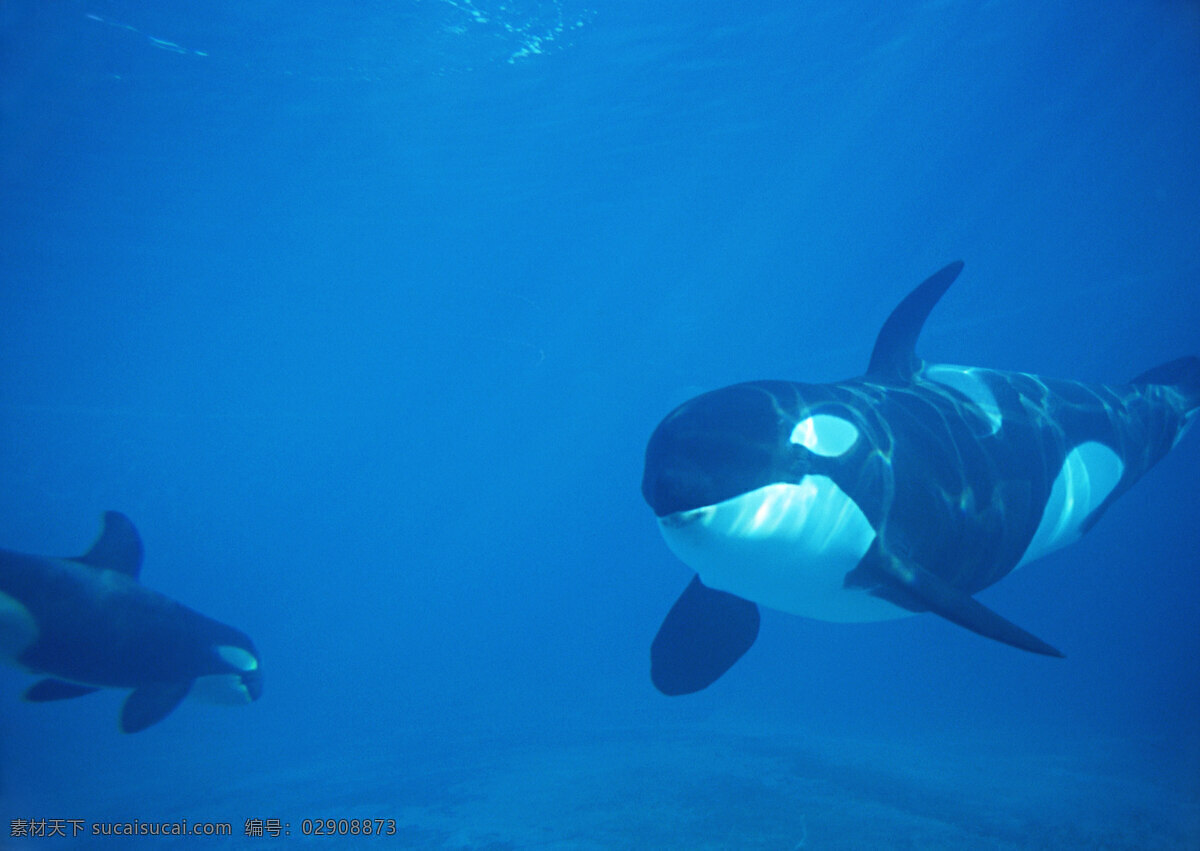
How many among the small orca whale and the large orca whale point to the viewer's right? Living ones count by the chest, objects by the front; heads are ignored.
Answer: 1

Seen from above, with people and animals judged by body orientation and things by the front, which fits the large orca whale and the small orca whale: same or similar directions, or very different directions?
very different directions

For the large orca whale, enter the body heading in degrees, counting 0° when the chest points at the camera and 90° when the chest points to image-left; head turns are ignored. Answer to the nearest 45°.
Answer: approximately 45°

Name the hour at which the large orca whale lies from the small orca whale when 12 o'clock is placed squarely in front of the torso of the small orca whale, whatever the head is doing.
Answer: The large orca whale is roughly at 2 o'clock from the small orca whale.

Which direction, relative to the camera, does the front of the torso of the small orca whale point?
to the viewer's right
